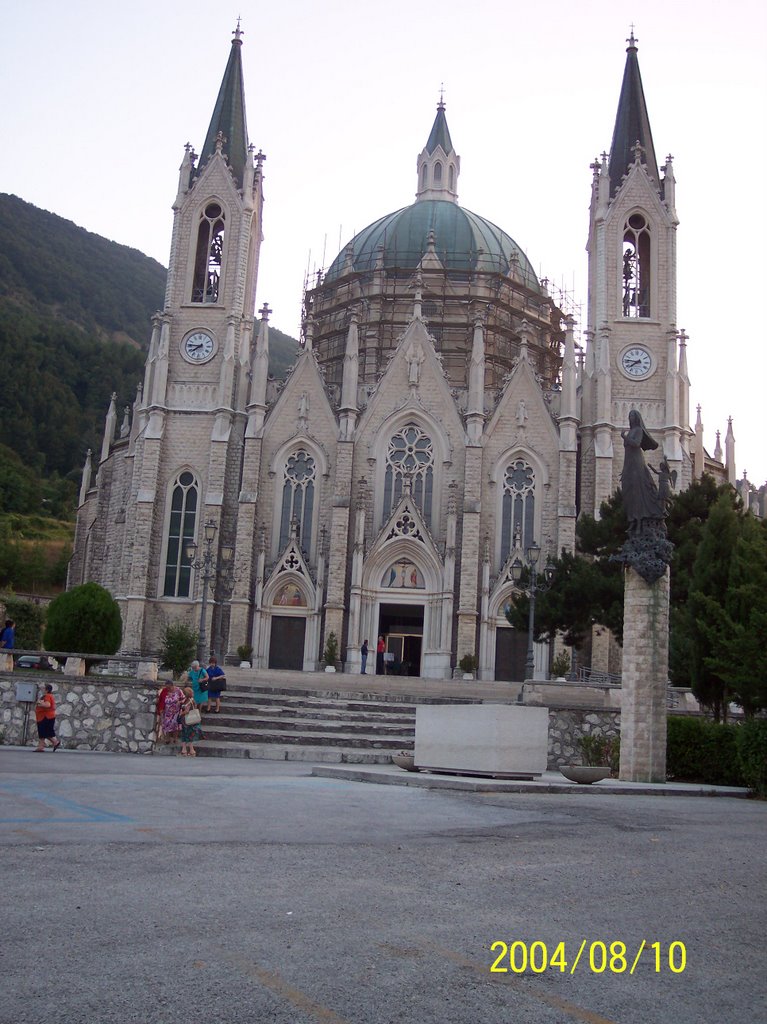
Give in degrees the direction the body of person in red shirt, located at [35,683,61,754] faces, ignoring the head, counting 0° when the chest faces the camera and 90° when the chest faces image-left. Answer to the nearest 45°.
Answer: approximately 90°

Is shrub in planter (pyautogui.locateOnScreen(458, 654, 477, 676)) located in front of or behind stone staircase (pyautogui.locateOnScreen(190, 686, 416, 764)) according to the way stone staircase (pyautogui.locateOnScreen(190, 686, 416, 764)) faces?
behind

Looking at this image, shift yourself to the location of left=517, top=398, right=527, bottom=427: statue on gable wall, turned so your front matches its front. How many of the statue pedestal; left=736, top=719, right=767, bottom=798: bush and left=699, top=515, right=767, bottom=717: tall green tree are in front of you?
3

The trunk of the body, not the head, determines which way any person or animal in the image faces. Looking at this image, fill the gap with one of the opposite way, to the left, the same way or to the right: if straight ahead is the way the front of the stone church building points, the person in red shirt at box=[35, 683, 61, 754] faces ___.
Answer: to the right

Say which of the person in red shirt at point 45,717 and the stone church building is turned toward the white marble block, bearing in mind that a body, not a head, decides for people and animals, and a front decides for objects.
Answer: the stone church building

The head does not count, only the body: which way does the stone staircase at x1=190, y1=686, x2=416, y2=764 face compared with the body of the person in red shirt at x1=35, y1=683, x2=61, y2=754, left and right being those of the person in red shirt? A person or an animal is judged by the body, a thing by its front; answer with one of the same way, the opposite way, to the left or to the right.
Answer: to the left

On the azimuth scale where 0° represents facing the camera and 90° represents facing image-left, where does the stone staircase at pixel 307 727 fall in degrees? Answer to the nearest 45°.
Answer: approximately 0°

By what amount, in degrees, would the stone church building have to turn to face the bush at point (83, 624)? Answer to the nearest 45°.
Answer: approximately 45° to its right

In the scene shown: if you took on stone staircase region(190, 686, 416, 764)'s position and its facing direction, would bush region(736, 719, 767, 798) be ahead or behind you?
ahead

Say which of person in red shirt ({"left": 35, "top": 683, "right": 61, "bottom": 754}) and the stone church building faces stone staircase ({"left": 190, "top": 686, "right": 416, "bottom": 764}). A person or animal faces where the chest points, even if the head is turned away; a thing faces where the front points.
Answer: the stone church building

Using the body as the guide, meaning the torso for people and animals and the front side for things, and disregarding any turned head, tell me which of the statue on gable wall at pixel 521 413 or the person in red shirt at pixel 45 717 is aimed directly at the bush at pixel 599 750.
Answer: the statue on gable wall
